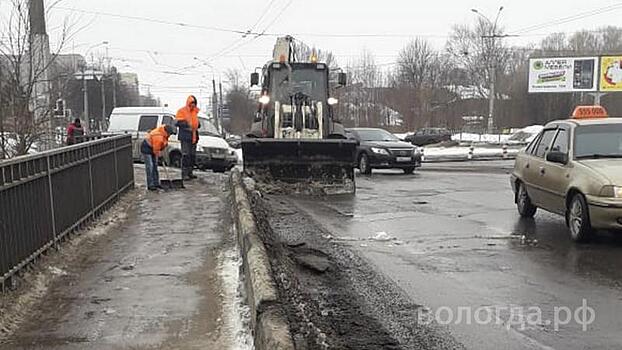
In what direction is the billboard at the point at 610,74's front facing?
toward the camera

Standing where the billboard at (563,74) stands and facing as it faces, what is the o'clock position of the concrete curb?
The concrete curb is roughly at 12 o'clock from the billboard.

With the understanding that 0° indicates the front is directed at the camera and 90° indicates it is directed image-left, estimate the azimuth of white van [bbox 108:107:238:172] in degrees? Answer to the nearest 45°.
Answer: approximately 315°

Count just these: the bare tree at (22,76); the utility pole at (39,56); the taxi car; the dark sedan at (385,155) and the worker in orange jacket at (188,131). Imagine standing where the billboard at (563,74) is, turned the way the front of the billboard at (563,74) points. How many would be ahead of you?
5

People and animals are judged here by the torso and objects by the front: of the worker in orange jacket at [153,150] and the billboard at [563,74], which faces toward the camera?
the billboard

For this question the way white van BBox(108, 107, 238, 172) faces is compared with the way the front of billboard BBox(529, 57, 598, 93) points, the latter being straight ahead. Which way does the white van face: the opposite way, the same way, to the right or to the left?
to the left

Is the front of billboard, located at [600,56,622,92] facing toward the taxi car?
yes

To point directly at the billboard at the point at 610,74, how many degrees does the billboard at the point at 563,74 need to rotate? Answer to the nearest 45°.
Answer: approximately 90° to its left

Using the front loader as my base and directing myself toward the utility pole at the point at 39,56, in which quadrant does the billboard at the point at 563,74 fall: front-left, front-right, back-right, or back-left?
back-right

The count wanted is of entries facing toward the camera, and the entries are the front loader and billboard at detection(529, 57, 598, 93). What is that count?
2

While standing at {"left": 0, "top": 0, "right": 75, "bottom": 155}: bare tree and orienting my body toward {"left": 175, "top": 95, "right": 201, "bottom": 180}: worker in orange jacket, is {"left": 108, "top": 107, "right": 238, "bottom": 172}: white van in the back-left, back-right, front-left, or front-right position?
front-left
